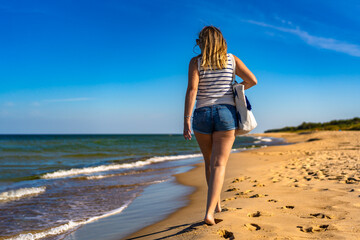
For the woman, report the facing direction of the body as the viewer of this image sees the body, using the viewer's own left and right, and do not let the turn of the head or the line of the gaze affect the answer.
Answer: facing away from the viewer
